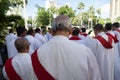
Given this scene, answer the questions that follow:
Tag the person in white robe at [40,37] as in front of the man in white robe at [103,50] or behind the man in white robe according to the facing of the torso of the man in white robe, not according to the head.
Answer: in front

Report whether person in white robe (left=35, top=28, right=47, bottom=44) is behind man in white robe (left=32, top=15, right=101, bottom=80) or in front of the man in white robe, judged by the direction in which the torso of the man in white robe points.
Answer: in front

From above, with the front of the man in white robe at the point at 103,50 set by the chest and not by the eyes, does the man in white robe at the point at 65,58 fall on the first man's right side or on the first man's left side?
on the first man's left side

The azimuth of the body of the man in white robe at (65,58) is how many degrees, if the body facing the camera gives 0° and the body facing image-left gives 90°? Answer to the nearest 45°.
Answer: approximately 180°

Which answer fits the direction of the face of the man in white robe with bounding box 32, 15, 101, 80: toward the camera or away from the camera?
away from the camera

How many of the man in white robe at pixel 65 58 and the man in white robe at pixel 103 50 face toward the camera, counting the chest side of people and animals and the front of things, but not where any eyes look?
0

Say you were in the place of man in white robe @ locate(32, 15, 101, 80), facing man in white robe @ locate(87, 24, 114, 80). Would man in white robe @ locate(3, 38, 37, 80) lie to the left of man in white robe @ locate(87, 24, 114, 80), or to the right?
left

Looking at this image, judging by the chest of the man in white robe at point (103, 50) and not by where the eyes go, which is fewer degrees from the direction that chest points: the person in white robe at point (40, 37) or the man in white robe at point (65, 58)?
the person in white robe

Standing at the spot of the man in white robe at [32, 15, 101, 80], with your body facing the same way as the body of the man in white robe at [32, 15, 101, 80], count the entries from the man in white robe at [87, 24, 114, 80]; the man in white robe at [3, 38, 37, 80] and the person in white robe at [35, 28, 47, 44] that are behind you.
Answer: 0

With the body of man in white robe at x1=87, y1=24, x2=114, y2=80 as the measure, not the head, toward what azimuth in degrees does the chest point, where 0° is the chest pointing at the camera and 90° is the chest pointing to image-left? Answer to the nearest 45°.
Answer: approximately 135°

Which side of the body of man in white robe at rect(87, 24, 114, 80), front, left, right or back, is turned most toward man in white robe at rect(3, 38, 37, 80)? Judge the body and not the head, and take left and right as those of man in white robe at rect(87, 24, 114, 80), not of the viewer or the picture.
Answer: left

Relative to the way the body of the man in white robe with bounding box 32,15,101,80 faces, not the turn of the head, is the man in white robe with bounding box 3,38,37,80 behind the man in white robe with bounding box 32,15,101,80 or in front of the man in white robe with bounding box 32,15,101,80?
in front

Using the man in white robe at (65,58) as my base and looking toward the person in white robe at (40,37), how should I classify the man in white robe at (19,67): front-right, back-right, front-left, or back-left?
front-left

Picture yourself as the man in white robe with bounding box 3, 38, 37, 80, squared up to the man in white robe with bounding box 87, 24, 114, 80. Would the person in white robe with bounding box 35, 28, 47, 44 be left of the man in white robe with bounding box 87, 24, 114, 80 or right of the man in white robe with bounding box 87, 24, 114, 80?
left
